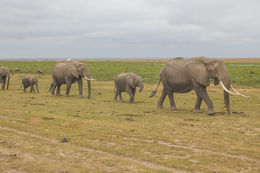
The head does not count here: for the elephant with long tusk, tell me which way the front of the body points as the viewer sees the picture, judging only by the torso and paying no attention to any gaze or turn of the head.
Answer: to the viewer's right

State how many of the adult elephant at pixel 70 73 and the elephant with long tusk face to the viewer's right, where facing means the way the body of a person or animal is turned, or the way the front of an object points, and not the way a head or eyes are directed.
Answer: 2

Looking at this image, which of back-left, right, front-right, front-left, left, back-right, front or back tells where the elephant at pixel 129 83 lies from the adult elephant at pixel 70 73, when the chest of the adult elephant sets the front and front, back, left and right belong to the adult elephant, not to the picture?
front-right

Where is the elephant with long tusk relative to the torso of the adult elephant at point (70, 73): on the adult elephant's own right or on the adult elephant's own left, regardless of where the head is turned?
on the adult elephant's own right

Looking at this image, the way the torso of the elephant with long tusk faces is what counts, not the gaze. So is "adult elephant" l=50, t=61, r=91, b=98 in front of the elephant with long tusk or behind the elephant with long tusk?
behind

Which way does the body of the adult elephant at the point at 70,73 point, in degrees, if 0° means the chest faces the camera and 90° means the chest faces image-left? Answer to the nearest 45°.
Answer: approximately 270°
